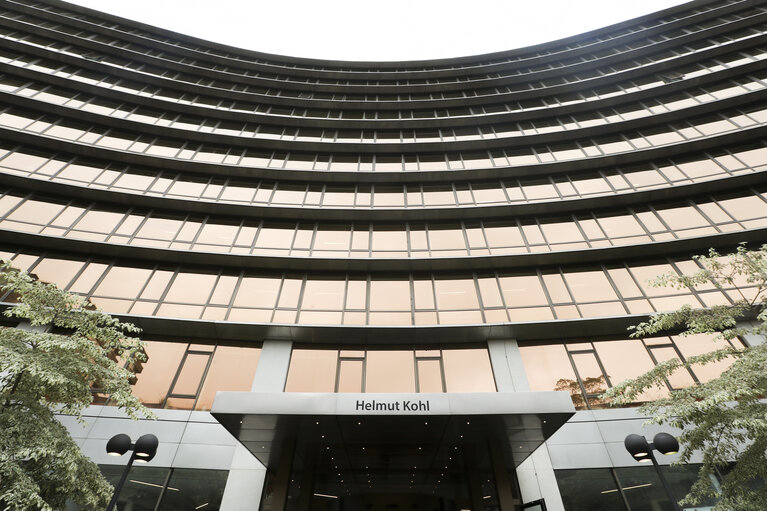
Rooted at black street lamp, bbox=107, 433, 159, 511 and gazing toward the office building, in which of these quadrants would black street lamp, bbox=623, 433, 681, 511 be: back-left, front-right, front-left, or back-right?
front-right

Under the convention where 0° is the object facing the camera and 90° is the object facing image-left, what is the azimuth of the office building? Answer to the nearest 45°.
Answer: approximately 0°

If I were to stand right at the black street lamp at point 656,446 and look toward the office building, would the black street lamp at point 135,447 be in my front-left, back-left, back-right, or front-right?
front-left
